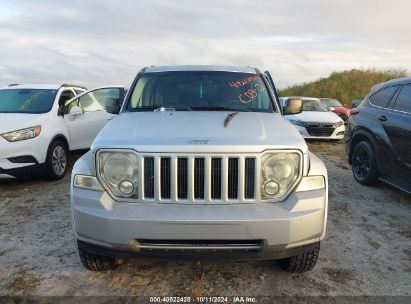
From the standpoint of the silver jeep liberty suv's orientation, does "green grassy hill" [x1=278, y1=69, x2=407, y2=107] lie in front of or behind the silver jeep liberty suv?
behind

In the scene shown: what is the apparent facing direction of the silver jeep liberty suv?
toward the camera

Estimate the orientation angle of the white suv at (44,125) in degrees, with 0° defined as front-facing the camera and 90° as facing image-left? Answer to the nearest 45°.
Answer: approximately 45°

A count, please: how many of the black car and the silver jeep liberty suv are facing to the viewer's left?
0

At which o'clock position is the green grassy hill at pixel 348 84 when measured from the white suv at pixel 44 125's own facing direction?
The green grassy hill is roughly at 6 o'clock from the white suv.

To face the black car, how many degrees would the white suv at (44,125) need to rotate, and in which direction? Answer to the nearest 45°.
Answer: approximately 90° to its left

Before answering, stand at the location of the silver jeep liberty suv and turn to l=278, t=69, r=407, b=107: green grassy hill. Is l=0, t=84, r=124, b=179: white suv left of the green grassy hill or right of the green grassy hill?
left

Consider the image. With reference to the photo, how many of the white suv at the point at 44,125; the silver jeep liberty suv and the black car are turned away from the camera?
0

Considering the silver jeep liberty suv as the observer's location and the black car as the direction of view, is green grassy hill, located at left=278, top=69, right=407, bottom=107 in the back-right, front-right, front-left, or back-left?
front-left
